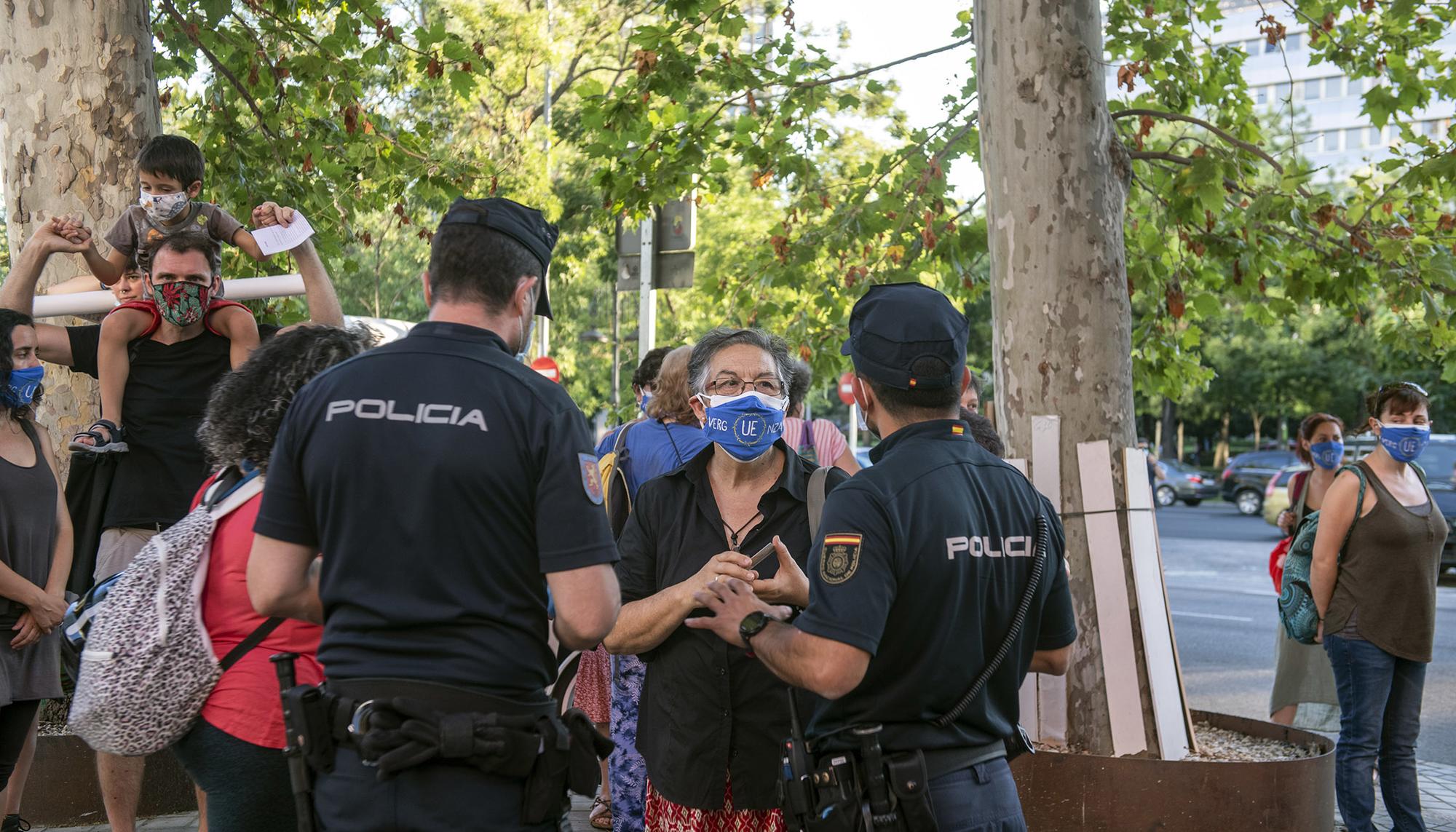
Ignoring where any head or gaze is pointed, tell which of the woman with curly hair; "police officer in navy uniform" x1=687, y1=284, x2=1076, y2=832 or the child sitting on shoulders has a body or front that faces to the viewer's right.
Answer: the woman with curly hair

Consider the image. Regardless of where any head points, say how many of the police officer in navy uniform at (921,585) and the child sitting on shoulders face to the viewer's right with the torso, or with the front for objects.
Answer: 0

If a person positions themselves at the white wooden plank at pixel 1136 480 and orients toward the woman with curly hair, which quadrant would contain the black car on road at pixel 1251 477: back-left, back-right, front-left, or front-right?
back-right

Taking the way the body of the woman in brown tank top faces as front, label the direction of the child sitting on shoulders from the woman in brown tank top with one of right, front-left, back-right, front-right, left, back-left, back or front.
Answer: right

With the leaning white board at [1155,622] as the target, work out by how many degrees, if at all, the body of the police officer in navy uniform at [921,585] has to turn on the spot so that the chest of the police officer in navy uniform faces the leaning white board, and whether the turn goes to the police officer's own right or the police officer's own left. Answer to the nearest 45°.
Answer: approximately 45° to the police officer's own right

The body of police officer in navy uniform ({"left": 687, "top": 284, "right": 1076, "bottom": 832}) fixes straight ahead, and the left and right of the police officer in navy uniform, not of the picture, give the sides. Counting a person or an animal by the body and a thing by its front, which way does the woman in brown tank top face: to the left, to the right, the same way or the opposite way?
the opposite way

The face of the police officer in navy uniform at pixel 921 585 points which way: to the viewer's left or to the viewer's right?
to the viewer's left

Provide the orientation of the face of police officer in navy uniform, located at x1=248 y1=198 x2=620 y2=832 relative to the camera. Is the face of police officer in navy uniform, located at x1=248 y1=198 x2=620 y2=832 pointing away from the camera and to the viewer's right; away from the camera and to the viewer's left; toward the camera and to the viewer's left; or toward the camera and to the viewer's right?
away from the camera and to the viewer's right

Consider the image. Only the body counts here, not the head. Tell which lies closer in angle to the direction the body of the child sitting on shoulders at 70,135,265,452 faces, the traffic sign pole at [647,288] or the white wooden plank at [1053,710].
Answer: the white wooden plank

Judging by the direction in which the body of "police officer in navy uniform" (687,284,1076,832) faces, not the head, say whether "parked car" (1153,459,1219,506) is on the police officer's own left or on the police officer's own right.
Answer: on the police officer's own right

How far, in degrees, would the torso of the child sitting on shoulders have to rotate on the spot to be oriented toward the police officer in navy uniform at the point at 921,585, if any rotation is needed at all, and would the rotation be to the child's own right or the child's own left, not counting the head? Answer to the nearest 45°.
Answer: approximately 45° to the child's own left

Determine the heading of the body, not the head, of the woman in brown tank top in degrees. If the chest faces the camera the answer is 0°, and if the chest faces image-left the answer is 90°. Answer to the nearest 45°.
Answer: approximately 315°
